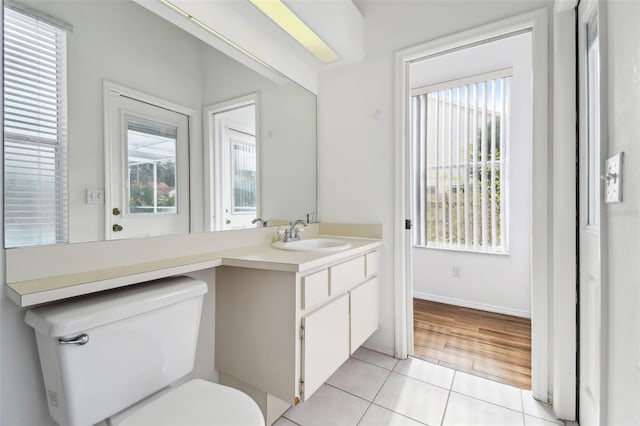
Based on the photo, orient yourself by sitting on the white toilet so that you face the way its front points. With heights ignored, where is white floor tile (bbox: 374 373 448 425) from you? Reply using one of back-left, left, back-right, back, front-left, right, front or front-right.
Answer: front-left

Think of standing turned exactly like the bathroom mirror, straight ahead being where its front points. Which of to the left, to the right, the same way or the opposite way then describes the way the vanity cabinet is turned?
the same way

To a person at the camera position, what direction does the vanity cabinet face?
facing the viewer and to the right of the viewer

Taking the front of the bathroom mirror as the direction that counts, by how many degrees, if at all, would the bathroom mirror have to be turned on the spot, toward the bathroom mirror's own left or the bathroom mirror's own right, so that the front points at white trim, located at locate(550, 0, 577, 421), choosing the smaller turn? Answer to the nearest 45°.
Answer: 0° — it already faces it

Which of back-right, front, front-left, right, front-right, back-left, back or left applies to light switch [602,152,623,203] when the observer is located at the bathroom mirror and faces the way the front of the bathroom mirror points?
front

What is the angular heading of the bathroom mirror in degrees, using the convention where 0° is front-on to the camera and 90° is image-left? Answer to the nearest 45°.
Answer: approximately 315°

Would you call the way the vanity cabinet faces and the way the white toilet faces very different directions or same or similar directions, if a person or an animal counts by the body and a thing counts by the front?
same or similar directions

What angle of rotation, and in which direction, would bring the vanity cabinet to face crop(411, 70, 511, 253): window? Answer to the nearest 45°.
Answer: approximately 90° to its left

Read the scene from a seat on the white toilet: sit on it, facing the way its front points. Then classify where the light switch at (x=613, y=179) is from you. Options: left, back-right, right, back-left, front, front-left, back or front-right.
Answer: front

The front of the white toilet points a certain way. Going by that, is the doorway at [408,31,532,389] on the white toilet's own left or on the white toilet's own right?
on the white toilet's own left

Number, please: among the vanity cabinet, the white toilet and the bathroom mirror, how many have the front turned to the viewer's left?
0

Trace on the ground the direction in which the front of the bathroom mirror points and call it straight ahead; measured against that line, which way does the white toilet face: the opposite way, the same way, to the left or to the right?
the same way

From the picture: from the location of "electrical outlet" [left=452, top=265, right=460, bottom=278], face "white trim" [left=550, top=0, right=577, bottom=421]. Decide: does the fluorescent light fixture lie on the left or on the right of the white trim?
right

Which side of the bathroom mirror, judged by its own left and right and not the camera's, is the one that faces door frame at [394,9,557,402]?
front

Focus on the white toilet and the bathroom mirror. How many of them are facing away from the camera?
0
